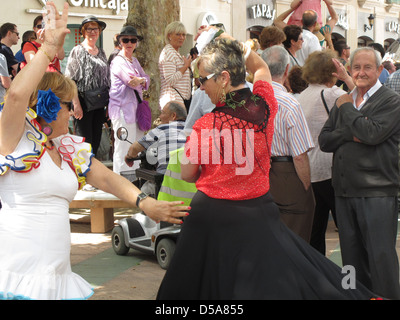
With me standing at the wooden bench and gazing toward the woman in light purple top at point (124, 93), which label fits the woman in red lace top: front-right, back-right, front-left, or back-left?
back-right

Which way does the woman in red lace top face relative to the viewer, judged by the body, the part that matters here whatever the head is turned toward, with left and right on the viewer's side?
facing away from the viewer and to the left of the viewer

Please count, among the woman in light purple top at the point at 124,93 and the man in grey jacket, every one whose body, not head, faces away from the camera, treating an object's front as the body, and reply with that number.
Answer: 0

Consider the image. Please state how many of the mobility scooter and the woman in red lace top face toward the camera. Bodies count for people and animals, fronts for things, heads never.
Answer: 0

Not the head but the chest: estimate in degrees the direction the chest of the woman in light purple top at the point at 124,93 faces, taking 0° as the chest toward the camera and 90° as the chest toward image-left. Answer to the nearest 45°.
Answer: approximately 315°

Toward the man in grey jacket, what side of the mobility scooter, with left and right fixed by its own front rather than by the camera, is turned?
back

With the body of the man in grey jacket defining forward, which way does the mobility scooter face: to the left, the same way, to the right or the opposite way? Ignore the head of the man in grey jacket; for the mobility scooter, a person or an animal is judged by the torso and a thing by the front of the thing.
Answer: to the right

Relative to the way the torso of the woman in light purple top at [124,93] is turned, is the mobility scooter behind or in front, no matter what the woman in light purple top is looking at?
in front

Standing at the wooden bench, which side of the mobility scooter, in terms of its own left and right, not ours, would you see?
front

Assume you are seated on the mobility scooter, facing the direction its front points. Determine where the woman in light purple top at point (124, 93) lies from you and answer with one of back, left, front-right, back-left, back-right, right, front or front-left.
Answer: front-right
